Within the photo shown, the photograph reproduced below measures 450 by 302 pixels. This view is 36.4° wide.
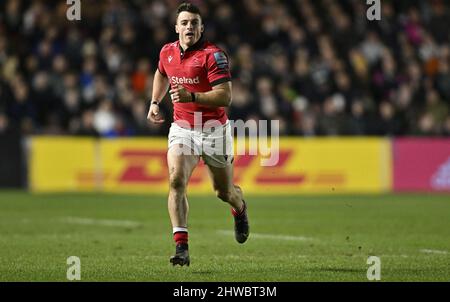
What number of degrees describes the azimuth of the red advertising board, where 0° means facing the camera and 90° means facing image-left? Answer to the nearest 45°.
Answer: approximately 0°

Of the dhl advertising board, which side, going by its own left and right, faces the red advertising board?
left

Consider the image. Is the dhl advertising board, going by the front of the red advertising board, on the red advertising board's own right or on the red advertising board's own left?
on the red advertising board's own right

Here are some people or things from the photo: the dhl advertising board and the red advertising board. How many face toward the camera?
2

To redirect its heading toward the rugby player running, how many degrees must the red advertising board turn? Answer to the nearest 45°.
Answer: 0° — it already faces them
